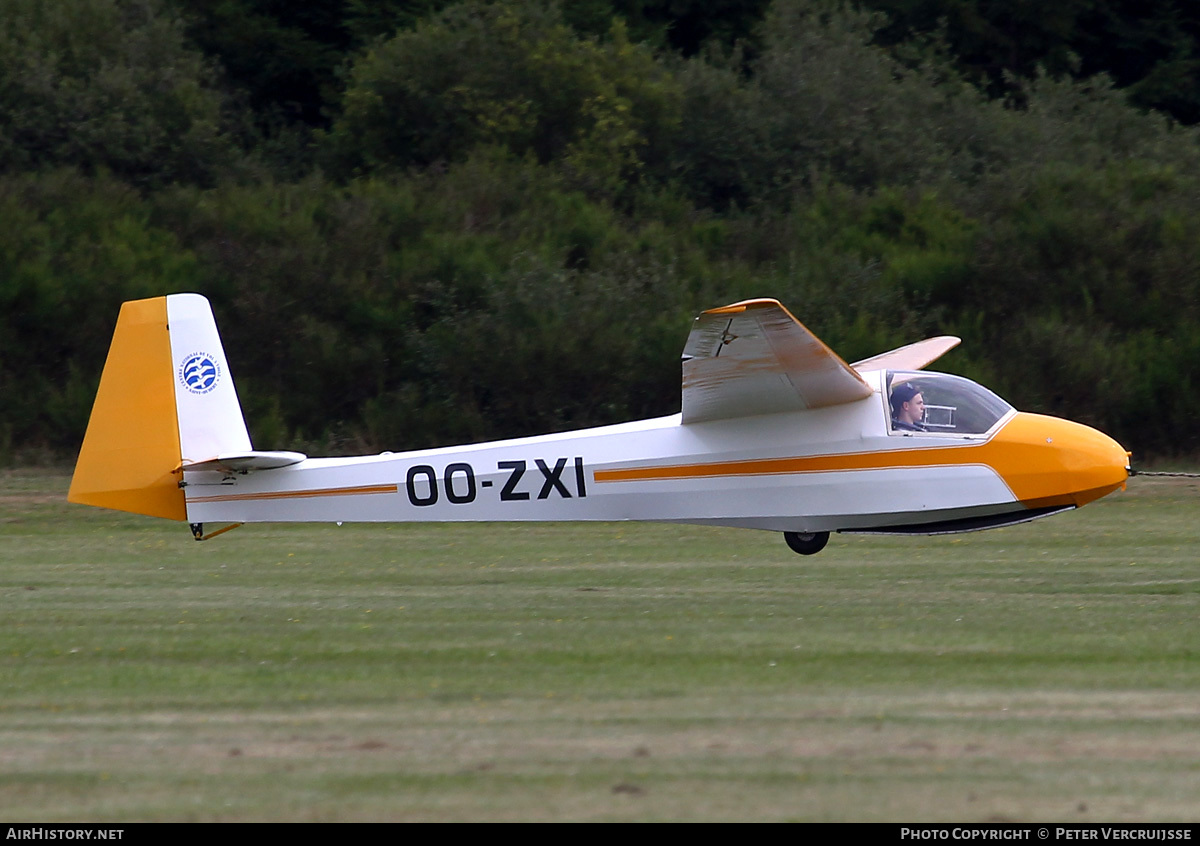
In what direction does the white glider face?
to the viewer's right

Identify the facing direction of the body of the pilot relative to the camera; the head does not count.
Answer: to the viewer's right

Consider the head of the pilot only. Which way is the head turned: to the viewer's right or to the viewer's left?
to the viewer's right
